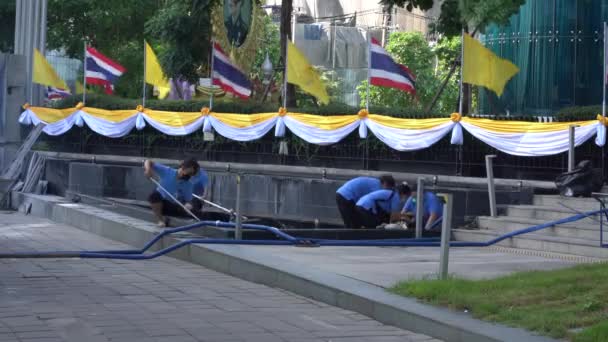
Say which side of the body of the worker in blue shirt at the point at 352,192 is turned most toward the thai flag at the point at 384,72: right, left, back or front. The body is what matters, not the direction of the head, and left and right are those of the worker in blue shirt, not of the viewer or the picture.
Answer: left

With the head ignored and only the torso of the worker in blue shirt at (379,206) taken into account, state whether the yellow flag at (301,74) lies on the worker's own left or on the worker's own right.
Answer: on the worker's own left

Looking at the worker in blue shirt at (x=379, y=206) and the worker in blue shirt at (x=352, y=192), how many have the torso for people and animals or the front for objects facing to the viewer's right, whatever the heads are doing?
2

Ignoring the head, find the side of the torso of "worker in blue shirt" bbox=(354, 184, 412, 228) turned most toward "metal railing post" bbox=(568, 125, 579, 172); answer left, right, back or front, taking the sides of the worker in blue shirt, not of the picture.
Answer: front

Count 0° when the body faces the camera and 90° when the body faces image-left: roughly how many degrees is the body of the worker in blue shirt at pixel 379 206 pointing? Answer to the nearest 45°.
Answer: approximately 270°

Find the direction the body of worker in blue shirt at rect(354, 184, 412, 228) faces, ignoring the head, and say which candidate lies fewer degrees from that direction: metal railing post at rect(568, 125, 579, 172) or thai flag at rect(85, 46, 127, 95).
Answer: the metal railing post

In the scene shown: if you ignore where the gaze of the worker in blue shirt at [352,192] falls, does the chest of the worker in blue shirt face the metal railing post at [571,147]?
yes

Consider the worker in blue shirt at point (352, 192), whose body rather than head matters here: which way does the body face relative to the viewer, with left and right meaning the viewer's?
facing to the right of the viewer

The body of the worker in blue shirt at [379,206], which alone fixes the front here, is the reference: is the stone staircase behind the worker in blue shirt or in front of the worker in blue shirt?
in front

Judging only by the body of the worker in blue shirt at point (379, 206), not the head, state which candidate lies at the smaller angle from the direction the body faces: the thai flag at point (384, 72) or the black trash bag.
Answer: the black trash bag

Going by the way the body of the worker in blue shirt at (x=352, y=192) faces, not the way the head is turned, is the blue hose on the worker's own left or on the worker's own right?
on the worker's own right

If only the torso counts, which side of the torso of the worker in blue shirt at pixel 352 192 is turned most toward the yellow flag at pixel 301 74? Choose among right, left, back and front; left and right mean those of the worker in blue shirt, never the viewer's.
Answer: left
